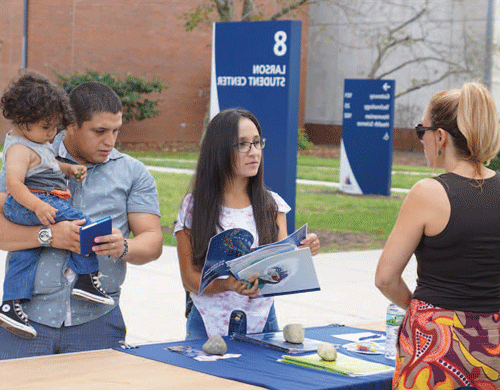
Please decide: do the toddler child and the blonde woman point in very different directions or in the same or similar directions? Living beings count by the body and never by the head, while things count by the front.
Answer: very different directions

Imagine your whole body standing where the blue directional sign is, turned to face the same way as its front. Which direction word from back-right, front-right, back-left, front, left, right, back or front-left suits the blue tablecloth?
front

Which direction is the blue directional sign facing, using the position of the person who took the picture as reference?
facing the viewer

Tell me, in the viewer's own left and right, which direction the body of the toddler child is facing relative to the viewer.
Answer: facing the viewer and to the right of the viewer

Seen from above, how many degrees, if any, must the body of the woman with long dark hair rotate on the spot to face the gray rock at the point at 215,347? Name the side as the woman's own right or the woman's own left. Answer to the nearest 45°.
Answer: approximately 45° to the woman's own right

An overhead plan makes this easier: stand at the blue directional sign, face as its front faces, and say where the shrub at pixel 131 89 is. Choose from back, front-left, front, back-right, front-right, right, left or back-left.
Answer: back-right

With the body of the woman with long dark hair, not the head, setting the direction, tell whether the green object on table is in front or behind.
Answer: in front

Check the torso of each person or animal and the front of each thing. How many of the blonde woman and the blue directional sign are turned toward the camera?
1

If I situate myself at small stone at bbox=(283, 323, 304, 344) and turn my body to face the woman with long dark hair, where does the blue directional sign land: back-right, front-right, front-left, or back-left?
front-right

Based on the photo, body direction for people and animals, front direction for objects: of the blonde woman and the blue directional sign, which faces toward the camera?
the blue directional sign

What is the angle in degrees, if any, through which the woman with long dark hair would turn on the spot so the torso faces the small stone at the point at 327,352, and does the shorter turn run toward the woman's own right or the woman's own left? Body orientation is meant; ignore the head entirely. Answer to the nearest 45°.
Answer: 0° — they already face it

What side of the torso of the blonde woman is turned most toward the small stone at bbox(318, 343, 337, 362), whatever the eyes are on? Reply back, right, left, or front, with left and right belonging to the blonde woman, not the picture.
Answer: front

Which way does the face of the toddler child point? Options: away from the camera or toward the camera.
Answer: toward the camera

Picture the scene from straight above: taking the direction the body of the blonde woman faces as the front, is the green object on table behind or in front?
in front

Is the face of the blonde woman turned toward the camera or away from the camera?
away from the camera
